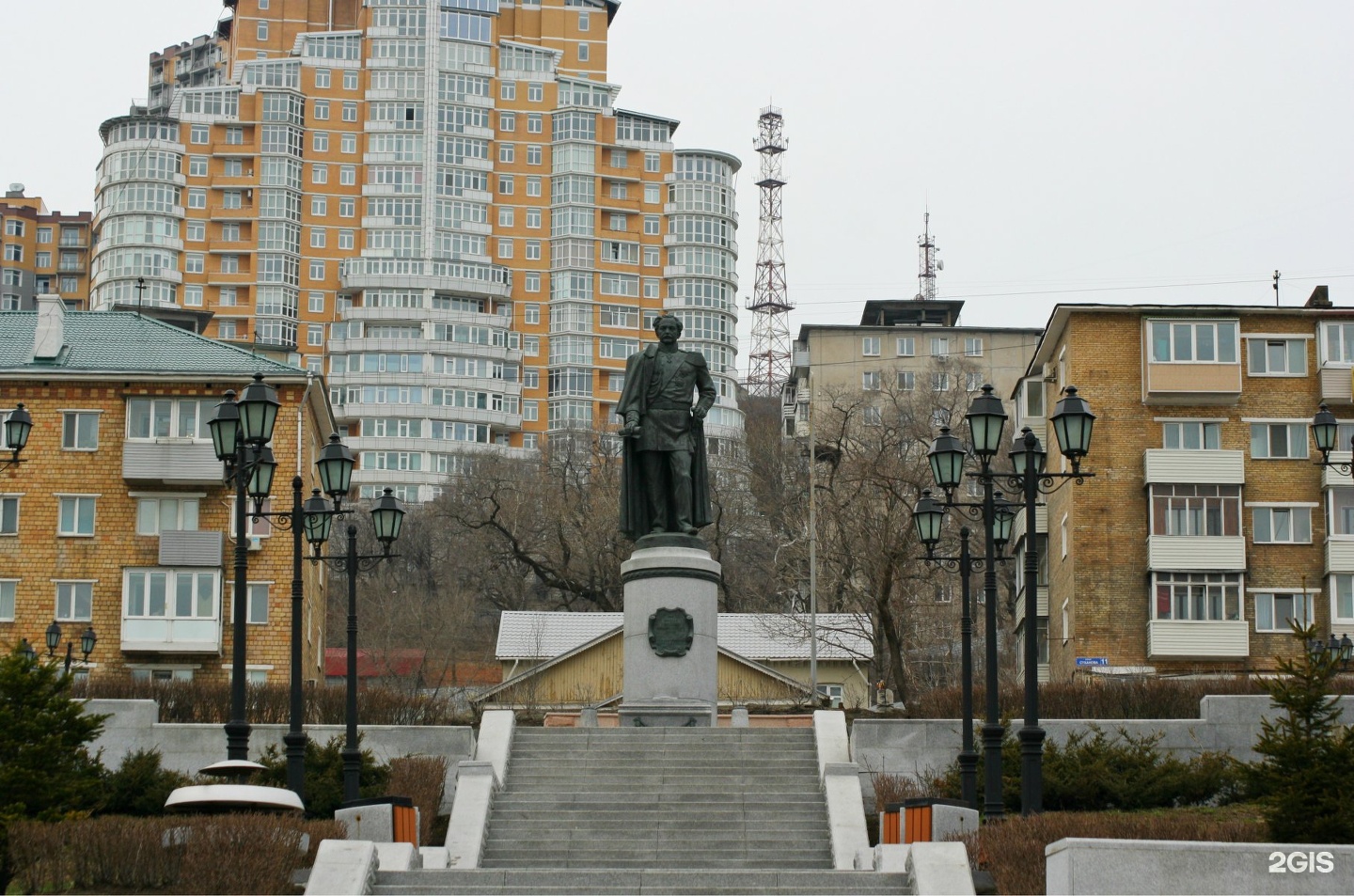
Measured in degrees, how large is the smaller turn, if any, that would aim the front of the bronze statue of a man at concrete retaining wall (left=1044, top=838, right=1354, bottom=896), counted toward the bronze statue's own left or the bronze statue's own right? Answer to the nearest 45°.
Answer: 0° — it already faces it

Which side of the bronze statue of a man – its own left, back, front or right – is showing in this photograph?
front

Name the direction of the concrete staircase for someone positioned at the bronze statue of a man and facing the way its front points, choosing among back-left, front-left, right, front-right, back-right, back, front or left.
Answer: front

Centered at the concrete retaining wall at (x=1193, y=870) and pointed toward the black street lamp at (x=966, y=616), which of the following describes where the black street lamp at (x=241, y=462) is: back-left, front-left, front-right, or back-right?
front-left

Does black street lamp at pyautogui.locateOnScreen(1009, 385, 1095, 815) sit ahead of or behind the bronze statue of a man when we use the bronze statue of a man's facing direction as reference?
ahead

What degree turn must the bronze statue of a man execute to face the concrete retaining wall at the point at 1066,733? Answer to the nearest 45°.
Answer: approximately 90° to its left

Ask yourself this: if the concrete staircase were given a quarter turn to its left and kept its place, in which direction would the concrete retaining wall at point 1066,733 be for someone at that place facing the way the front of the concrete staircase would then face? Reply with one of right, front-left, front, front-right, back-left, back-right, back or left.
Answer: front-left

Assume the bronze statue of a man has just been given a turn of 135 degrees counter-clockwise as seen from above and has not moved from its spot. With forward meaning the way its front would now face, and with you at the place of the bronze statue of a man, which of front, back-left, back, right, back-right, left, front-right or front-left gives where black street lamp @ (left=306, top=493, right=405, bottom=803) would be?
back

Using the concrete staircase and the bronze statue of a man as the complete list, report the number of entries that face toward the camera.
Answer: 2

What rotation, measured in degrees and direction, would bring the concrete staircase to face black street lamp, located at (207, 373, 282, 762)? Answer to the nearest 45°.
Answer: approximately 90° to its right

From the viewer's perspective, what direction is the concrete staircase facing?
toward the camera

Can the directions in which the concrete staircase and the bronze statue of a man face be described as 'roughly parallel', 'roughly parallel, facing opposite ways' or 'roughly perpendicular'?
roughly parallel

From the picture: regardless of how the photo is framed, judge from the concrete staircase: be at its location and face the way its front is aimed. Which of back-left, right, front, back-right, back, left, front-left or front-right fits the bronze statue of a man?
back
